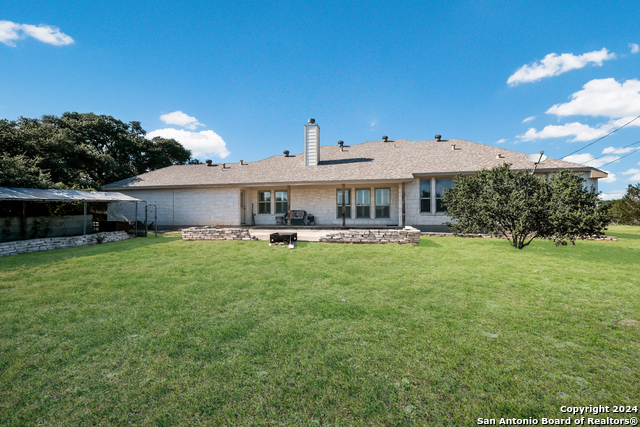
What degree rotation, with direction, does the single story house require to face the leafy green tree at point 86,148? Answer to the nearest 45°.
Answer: approximately 90° to its left

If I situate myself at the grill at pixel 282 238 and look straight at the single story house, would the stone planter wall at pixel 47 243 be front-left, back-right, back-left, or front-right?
back-left

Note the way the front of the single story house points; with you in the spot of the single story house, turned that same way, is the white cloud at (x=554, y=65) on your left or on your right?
on your right

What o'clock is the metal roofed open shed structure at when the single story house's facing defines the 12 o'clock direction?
The metal roofed open shed structure is roughly at 8 o'clock from the single story house.

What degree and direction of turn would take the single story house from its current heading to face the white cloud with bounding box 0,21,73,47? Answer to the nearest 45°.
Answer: approximately 90° to its left

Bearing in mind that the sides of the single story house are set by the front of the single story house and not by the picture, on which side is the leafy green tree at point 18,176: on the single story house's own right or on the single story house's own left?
on the single story house's own left

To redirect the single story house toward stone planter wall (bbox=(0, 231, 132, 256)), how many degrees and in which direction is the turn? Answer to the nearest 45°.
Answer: approximately 135° to its left

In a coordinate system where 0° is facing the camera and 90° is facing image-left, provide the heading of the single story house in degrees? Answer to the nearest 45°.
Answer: approximately 180°
